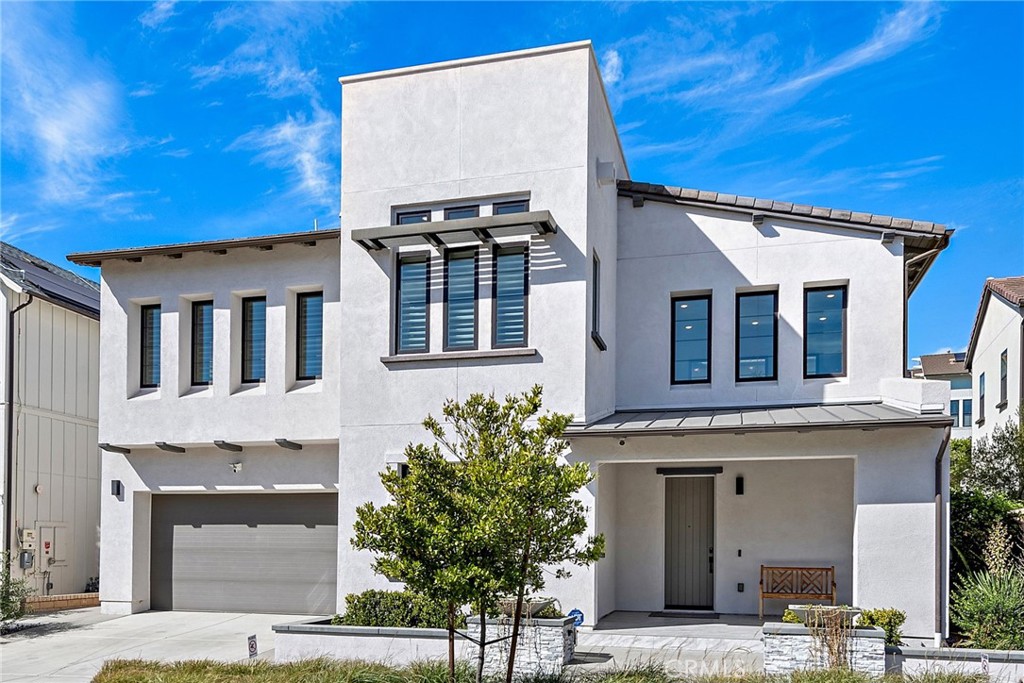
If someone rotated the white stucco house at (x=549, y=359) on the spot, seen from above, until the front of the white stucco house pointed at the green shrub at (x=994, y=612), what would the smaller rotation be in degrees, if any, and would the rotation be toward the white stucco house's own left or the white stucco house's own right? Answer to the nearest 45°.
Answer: approximately 45° to the white stucco house's own left

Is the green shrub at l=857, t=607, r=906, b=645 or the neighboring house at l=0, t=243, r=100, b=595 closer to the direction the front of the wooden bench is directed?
the green shrub

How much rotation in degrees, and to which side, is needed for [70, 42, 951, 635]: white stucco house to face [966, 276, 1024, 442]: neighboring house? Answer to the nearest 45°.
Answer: approximately 135° to its left

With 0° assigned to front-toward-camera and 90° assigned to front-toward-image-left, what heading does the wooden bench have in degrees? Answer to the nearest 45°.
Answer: approximately 0°

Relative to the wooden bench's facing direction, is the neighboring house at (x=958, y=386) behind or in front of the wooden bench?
behind

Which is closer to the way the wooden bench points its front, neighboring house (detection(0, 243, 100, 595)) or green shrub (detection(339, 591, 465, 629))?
the green shrub

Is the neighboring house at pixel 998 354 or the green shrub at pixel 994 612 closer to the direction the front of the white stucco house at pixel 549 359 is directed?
the green shrub

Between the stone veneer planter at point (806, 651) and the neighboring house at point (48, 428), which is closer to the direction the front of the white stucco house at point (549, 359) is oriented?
the stone veneer planter
